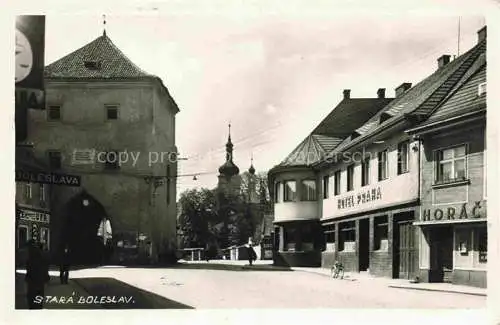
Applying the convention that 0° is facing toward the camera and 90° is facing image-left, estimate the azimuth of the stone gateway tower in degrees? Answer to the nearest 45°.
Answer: approximately 0°
